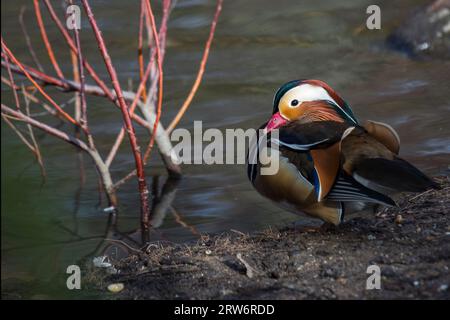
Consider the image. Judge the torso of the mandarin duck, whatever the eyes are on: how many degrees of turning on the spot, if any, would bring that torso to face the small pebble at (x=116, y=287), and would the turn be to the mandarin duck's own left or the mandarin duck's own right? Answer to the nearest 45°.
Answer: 0° — it already faces it

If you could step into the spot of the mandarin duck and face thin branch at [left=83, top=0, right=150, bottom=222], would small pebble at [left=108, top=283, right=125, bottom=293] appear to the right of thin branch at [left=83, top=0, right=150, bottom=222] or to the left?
left

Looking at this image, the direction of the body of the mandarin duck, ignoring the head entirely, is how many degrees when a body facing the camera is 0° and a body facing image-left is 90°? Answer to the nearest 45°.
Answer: approximately 90°

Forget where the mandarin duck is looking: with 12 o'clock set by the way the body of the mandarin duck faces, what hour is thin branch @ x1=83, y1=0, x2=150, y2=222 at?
The thin branch is roughly at 1 o'clock from the mandarin duck.

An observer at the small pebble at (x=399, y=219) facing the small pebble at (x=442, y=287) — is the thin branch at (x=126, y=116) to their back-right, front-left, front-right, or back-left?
back-right

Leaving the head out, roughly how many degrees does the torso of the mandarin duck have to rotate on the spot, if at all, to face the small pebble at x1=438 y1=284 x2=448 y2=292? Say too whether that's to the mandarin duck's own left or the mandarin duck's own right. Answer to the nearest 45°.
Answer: approximately 135° to the mandarin duck's own left
